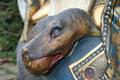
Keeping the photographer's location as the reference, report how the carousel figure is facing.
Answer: facing to the left of the viewer
